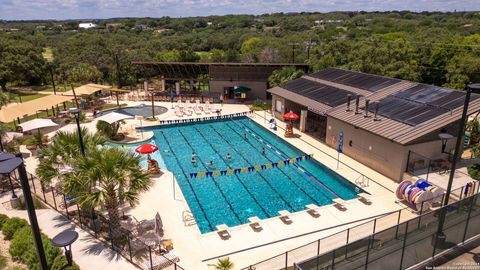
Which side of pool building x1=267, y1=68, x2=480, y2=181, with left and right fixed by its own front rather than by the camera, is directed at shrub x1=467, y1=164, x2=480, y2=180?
left

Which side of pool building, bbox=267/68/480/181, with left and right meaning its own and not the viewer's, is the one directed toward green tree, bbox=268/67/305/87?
right

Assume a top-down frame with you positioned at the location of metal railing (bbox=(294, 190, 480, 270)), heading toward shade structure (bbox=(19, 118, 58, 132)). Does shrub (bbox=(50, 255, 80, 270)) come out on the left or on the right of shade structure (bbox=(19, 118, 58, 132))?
left

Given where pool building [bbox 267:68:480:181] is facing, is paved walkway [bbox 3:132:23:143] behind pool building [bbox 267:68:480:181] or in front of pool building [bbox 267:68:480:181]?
in front

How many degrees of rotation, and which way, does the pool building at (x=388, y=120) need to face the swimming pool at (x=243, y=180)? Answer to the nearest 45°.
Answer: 0° — it already faces it

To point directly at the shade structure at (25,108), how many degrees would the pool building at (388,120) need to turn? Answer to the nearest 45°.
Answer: approximately 45° to its right

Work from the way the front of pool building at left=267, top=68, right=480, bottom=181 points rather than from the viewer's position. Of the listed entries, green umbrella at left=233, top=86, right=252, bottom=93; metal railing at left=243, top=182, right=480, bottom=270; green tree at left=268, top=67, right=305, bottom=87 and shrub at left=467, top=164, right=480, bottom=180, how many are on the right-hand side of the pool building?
2

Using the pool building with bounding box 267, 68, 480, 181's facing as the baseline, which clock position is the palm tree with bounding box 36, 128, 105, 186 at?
The palm tree is roughly at 12 o'clock from the pool building.

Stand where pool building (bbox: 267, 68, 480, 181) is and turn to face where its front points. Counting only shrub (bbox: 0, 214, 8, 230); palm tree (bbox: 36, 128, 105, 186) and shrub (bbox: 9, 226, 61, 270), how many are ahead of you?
3

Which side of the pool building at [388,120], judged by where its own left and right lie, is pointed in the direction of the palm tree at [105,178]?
front

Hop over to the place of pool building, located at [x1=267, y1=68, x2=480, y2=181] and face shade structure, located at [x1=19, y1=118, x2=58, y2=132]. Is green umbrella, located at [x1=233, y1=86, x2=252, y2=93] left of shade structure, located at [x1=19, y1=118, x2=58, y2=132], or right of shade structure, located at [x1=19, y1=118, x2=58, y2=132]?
right

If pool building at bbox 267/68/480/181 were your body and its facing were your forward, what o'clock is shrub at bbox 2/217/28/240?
The shrub is roughly at 12 o'clock from the pool building.

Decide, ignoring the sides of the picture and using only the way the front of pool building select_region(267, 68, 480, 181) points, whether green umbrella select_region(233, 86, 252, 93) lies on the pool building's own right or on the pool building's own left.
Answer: on the pool building's own right
